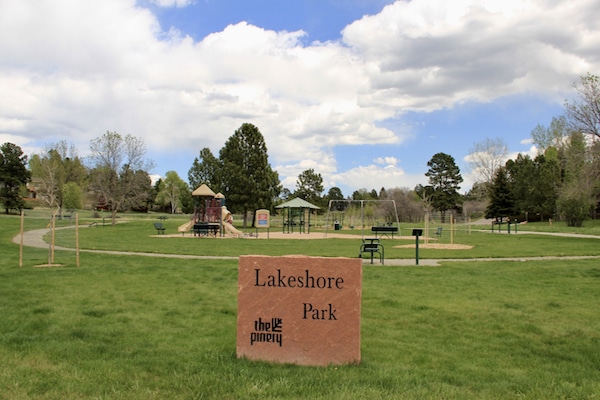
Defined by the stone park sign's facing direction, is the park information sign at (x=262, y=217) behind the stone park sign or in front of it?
behind

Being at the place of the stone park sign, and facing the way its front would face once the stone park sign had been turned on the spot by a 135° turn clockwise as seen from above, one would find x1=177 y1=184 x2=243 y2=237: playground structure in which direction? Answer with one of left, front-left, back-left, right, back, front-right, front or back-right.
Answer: front-right

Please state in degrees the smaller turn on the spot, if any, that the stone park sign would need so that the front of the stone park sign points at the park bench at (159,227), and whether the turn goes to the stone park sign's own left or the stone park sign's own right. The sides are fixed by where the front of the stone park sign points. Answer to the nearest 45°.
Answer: approximately 180°

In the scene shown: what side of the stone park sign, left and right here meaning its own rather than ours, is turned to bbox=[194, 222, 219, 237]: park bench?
back

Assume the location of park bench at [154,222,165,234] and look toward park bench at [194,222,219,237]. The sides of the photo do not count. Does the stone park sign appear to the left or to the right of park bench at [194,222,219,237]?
right

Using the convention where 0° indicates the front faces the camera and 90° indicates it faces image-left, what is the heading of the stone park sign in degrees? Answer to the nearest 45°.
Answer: approximately 0°

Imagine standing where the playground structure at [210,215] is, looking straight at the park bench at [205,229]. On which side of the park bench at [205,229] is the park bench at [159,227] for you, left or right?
right
